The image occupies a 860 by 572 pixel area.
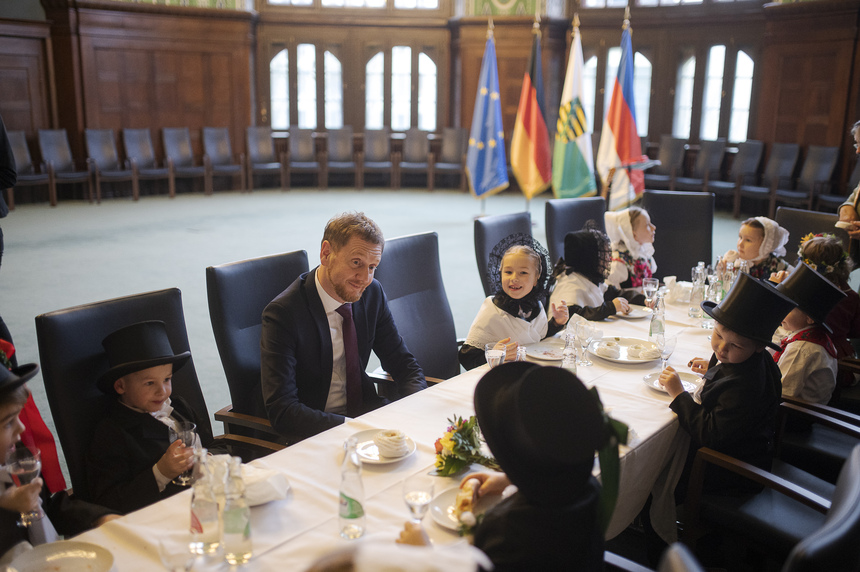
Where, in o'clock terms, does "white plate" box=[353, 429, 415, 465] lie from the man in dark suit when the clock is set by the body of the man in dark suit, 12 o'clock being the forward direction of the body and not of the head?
The white plate is roughly at 1 o'clock from the man in dark suit.

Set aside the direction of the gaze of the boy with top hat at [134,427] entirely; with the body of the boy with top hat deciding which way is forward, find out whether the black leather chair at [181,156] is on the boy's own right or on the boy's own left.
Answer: on the boy's own left

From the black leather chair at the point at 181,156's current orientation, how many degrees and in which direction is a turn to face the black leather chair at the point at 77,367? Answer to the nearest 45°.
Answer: approximately 45° to its right

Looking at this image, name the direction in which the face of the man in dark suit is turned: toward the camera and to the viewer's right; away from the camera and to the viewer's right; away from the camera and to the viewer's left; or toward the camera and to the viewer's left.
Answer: toward the camera and to the viewer's right

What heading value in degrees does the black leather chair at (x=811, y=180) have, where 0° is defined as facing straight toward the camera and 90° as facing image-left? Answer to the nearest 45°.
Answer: approximately 45°

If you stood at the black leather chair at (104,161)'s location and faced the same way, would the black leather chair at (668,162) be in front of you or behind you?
in front

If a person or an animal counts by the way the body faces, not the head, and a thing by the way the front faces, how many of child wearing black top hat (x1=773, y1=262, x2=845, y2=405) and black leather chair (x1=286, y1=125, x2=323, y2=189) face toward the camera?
1

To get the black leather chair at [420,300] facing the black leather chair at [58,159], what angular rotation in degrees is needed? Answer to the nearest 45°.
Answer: approximately 180°

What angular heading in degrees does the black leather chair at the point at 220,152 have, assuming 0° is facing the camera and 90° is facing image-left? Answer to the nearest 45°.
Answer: approximately 315°

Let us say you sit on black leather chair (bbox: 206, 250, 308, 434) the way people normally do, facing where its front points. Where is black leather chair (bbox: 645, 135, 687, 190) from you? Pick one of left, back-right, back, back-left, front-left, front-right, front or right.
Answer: left

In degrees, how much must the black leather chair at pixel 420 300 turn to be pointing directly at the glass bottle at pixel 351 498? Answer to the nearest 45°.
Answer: approximately 45° to its right

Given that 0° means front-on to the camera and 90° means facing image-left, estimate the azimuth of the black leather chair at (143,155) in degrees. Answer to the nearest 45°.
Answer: approximately 315°
